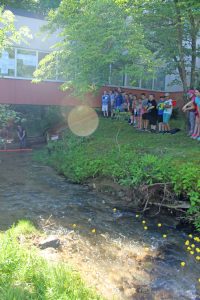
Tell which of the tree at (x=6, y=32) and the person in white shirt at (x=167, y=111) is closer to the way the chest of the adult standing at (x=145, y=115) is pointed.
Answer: the tree

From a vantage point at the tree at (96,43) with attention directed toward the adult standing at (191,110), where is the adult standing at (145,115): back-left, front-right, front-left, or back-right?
front-left

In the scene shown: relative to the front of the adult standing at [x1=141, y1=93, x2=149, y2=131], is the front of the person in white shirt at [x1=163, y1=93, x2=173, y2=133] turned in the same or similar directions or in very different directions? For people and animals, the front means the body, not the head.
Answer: same or similar directions

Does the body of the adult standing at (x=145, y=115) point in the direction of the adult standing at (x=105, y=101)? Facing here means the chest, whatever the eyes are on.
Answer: no

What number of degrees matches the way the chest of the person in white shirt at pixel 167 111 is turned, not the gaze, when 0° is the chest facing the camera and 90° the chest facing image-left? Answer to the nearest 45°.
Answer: approximately 45°

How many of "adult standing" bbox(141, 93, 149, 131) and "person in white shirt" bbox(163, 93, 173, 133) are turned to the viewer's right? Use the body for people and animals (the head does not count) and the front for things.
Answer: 0

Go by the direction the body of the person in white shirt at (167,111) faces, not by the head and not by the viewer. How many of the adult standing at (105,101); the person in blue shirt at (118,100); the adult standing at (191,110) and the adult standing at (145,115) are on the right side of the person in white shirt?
3

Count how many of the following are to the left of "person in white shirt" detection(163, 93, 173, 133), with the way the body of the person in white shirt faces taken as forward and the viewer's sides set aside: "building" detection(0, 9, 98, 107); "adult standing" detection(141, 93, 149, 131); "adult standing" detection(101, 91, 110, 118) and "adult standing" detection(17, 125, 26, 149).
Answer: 0

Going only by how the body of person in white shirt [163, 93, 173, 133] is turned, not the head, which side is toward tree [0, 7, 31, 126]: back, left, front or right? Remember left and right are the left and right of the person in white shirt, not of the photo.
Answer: front

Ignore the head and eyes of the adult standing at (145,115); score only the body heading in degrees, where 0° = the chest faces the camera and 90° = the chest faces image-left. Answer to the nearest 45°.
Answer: approximately 45°

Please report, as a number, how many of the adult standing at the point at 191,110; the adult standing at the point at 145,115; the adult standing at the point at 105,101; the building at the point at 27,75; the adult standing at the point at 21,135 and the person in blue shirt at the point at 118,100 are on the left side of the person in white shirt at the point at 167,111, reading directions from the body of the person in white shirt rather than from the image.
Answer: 1

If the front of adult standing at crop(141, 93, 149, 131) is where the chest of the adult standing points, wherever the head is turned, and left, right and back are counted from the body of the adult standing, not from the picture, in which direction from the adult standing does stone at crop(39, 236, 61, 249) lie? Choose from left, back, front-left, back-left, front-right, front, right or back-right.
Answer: front-left

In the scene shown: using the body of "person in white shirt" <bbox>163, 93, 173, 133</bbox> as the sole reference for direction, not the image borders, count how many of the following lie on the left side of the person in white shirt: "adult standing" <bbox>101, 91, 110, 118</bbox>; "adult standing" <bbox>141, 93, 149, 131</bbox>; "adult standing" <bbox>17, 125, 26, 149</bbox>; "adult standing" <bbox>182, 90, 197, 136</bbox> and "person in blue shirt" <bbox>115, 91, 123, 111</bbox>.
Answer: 1
